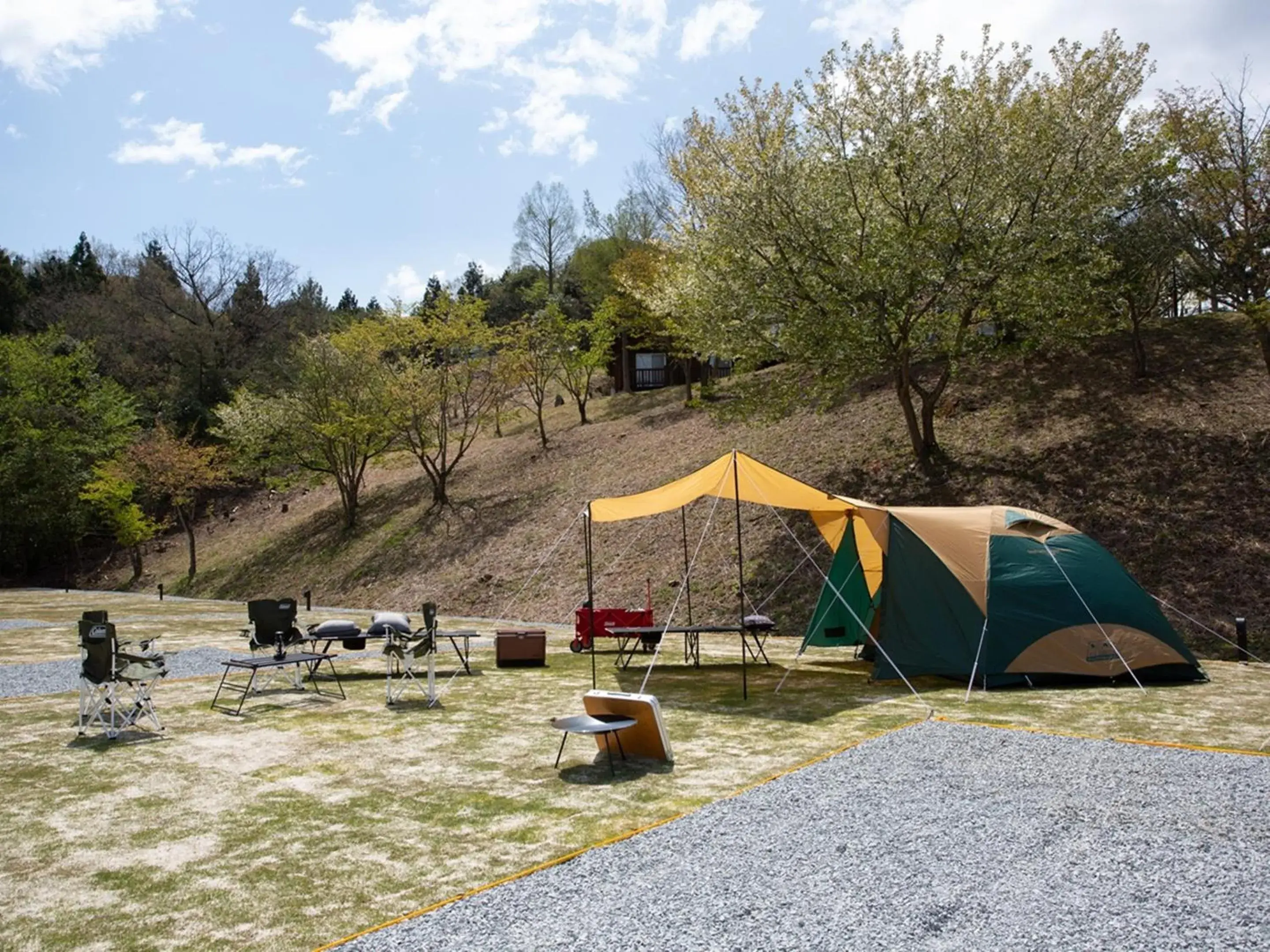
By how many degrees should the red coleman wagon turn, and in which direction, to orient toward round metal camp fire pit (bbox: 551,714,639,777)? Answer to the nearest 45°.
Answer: approximately 90° to its right

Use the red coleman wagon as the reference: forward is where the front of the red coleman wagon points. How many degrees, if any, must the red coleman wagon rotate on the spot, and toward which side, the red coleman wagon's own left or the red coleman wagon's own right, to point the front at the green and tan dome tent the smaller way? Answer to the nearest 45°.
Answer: approximately 45° to the red coleman wagon's own right

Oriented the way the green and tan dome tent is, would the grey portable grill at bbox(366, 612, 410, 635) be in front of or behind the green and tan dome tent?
in front

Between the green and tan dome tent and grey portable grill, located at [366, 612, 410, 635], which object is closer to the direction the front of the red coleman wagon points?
the green and tan dome tent

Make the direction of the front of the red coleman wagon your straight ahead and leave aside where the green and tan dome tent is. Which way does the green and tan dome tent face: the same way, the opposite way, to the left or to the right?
the opposite way

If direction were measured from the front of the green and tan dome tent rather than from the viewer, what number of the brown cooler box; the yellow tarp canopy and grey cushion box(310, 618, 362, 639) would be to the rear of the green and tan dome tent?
0

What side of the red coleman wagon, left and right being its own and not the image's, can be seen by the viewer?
right

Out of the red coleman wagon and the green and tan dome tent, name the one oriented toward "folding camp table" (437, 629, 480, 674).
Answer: the green and tan dome tent

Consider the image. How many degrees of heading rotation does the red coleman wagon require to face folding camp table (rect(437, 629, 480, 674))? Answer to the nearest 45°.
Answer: approximately 135° to its right

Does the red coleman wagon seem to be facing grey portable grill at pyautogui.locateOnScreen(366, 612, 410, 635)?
no

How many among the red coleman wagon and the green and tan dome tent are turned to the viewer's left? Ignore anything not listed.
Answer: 1

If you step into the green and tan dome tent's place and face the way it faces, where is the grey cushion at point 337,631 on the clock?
The grey cushion is roughly at 12 o'clock from the green and tan dome tent.

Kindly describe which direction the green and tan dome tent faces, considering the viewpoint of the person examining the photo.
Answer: facing to the left of the viewer

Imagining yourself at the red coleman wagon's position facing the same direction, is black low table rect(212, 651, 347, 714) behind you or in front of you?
behind

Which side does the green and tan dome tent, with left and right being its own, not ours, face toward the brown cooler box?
front

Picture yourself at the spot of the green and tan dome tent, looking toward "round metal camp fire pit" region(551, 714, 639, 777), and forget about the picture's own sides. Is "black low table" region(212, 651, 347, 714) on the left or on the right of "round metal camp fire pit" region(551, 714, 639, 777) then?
right

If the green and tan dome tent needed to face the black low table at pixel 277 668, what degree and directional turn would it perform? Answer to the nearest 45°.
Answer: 0° — it already faces it

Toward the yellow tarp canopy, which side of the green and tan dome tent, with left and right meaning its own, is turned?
front
